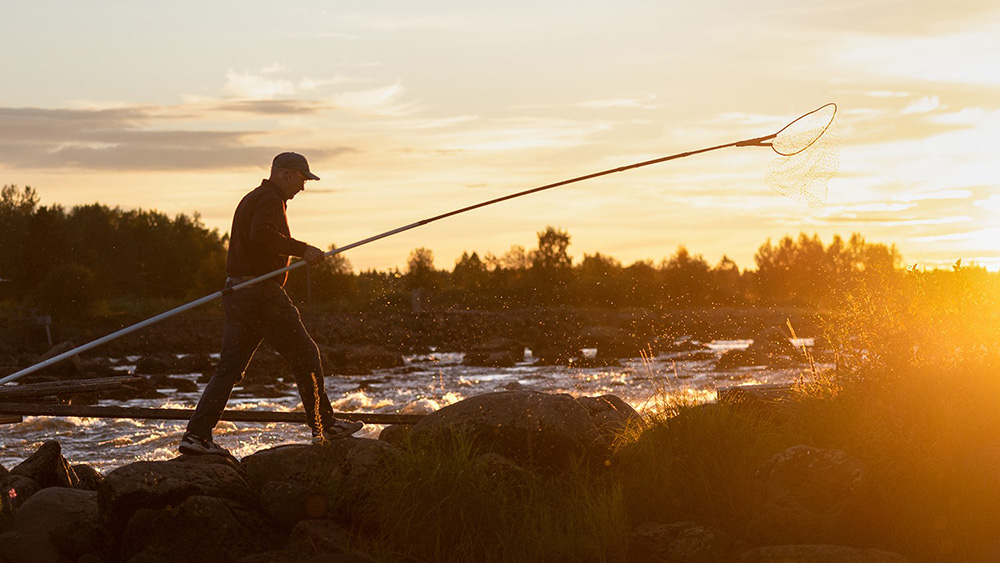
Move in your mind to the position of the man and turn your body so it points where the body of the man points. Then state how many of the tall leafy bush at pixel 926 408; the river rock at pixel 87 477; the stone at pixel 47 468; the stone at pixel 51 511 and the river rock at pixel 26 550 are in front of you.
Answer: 1

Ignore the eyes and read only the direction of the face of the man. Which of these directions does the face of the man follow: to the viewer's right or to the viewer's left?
to the viewer's right

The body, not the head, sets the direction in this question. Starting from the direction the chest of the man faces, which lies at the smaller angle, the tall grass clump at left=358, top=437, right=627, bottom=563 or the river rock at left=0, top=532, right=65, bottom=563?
the tall grass clump

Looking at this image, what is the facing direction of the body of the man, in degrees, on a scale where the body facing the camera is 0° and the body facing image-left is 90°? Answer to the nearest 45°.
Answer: approximately 270°

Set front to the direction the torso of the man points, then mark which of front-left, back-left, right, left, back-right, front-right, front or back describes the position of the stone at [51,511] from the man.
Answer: back

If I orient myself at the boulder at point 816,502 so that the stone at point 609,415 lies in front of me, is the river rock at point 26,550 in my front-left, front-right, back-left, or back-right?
front-left

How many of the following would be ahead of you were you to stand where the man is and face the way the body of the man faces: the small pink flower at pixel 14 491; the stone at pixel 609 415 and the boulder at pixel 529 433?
2

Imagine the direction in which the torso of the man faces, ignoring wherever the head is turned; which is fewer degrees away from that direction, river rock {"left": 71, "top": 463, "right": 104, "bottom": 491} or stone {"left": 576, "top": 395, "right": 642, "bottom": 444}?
the stone

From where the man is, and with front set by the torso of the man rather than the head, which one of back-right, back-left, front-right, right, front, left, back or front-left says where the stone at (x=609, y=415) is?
front

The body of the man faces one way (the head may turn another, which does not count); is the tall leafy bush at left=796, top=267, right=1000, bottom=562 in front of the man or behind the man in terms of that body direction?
in front

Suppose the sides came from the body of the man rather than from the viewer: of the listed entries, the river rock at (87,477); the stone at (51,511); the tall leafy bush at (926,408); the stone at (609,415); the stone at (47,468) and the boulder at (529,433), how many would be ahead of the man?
3

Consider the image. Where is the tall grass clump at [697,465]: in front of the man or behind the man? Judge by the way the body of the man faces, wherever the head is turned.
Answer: in front

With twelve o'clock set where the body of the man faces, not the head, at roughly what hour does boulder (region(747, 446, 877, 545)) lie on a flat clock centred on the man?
The boulder is roughly at 1 o'clock from the man.

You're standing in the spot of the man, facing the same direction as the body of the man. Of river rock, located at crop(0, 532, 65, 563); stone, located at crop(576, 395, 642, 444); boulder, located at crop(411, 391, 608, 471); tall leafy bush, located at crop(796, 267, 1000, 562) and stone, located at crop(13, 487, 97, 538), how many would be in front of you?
3

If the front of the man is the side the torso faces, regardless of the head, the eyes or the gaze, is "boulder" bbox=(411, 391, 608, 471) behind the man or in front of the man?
in front

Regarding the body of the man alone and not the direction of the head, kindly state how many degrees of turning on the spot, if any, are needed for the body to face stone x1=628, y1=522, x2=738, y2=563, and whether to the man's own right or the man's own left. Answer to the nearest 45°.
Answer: approximately 45° to the man's own right
